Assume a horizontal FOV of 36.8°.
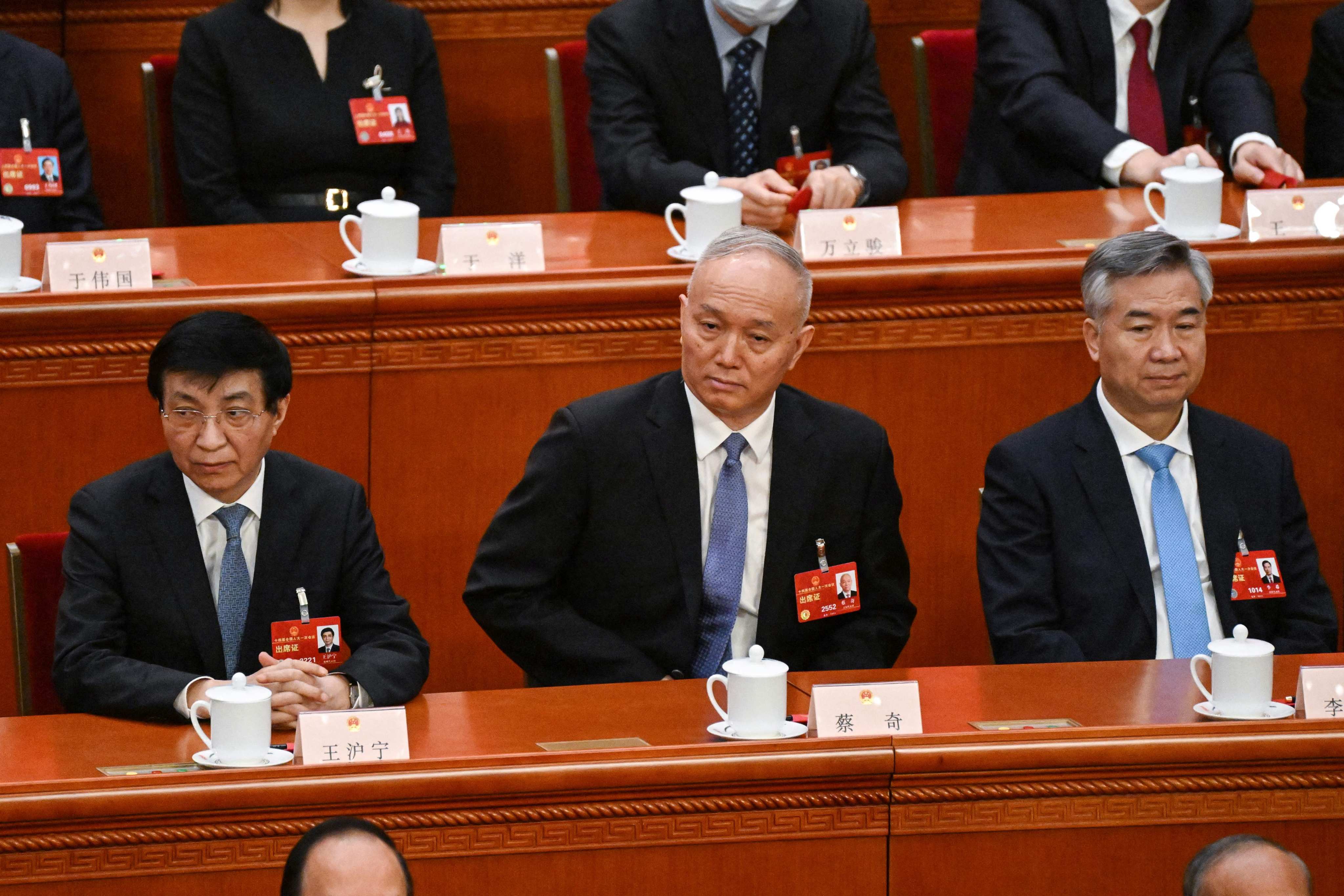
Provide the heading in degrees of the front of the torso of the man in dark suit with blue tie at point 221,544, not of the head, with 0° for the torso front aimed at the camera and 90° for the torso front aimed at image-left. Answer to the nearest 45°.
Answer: approximately 0°

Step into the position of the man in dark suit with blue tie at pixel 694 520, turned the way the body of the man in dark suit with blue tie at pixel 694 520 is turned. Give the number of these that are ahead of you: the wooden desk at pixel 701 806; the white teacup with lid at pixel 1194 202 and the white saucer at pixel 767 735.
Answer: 2

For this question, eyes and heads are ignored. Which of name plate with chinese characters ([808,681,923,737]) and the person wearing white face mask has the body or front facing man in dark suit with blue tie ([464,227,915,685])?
the person wearing white face mask

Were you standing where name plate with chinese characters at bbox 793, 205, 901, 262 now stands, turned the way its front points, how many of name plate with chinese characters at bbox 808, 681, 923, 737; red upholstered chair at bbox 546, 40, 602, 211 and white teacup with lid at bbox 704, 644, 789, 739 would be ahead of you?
2

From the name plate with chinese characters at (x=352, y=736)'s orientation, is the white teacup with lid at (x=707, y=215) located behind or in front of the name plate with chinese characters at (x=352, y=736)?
behind

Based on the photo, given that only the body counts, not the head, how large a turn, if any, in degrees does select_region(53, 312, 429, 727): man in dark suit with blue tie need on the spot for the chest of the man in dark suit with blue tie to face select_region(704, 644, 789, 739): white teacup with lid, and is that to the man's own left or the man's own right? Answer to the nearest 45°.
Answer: approximately 45° to the man's own left
